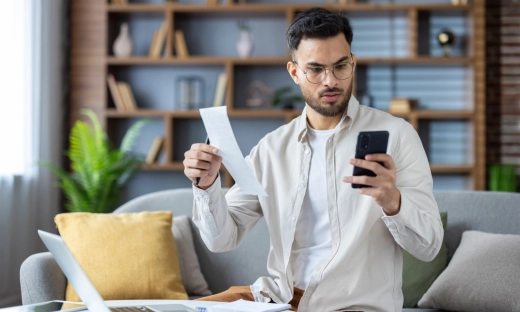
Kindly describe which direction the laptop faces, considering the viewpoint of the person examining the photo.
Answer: facing to the right of the viewer

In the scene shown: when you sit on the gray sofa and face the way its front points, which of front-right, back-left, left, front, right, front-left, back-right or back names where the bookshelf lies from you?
back

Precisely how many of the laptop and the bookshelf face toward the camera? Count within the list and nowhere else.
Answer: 1

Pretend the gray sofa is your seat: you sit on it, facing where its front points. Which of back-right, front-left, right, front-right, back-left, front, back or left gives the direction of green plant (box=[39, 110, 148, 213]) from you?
back-right

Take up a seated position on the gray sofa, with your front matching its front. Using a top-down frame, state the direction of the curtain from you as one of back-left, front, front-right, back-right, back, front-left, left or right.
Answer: back-right

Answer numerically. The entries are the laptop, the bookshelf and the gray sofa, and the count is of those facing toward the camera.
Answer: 2

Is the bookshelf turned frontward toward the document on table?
yes

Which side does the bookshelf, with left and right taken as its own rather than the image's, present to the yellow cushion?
front

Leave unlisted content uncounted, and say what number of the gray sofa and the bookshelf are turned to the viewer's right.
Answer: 0

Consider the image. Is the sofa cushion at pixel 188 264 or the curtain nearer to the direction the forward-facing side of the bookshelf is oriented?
the sofa cushion

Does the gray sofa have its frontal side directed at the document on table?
yes

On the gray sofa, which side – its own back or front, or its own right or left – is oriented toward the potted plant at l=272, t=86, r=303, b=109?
back
